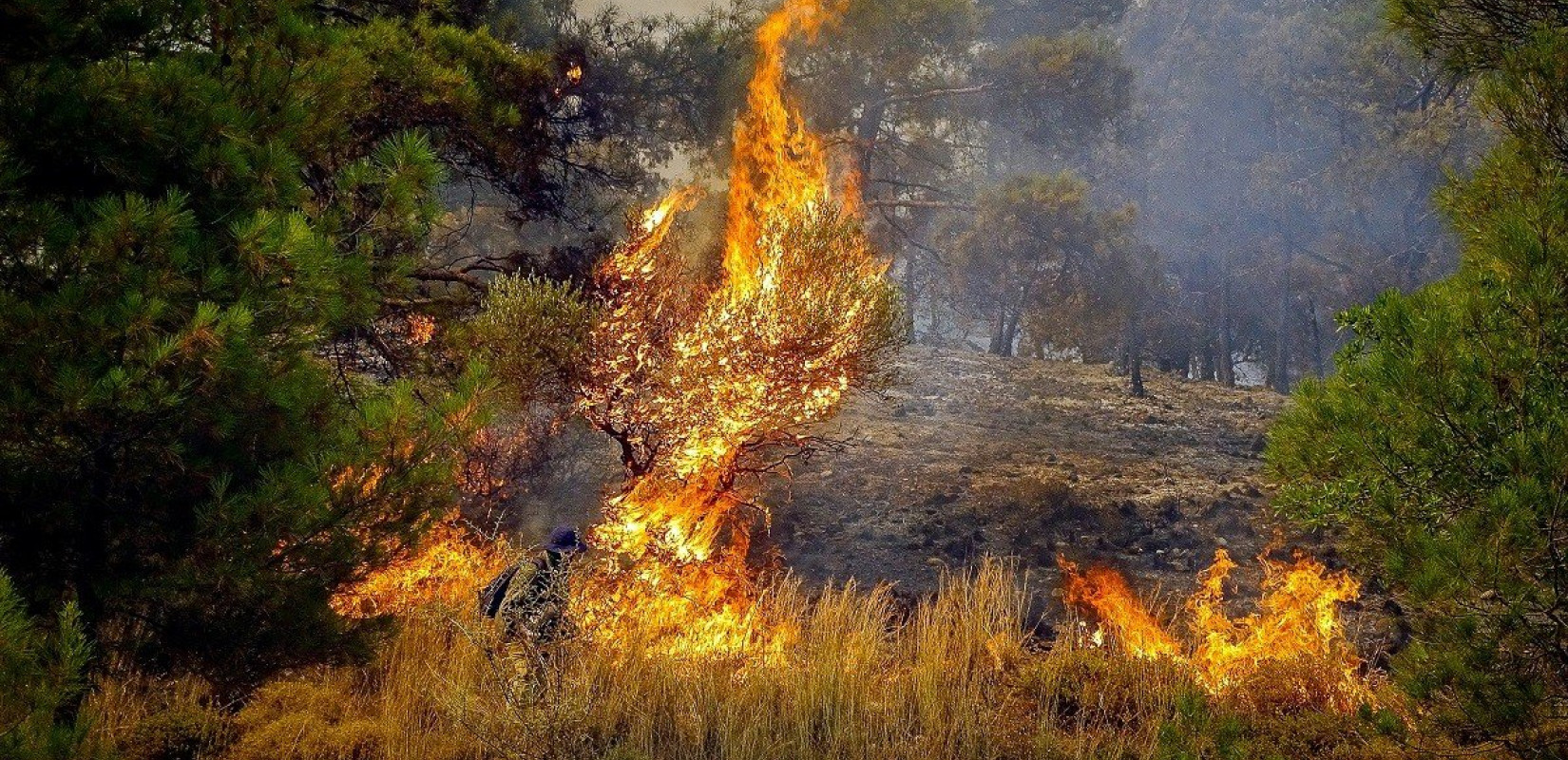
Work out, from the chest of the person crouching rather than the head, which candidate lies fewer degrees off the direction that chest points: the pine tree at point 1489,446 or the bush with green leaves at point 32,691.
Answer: the pine tree

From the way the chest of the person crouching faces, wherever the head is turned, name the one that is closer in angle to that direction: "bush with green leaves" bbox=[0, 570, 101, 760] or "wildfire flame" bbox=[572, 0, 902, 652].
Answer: the wildfire flame

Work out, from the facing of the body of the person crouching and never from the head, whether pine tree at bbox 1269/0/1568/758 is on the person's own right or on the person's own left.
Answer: on the person's own right

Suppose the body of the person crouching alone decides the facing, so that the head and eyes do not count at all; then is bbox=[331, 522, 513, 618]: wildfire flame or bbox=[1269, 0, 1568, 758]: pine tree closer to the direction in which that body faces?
the pine tree

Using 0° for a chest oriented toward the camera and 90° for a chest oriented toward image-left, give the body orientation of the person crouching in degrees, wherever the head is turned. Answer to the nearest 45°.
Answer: approximately 270°
